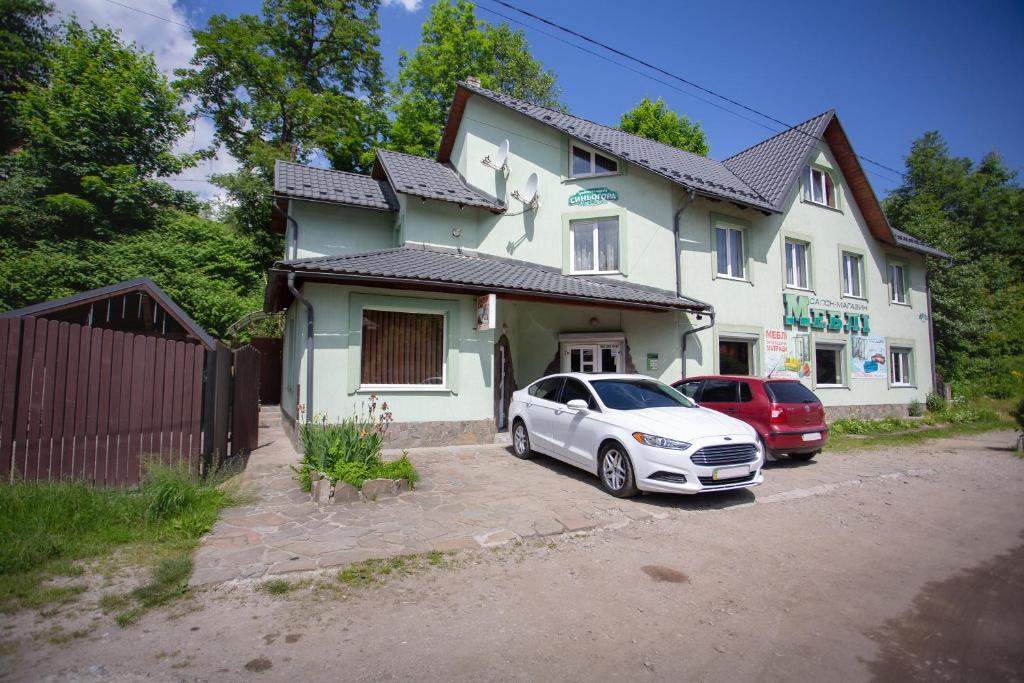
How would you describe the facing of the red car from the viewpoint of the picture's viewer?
facing away from the viewer and to the left of the viewer

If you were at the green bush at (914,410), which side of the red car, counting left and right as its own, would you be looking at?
right

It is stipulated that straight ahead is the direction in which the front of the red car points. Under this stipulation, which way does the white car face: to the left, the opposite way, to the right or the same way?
the opposite way

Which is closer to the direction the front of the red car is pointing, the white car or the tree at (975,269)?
the tree

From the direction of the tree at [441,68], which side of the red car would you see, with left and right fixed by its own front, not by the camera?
front

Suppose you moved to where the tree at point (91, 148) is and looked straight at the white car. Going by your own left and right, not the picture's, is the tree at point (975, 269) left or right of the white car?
left

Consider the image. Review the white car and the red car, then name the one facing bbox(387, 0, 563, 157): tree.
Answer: the red car

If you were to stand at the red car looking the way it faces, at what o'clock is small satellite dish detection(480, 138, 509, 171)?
The small satellite dish is roughly at 11 o'clock from the red car.

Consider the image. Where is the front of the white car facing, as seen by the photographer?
facing the viewer and to the right of the viewer

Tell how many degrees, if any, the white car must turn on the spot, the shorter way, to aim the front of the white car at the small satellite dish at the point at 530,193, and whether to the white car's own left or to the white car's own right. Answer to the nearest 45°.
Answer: approximately 180°

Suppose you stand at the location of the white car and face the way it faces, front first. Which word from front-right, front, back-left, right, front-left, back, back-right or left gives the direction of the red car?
left

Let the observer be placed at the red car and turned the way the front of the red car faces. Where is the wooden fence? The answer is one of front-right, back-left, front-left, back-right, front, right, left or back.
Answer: left

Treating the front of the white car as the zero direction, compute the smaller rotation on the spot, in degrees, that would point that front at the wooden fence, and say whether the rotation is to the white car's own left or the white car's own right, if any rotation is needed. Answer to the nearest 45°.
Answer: approximately 90° to the white car's own right
